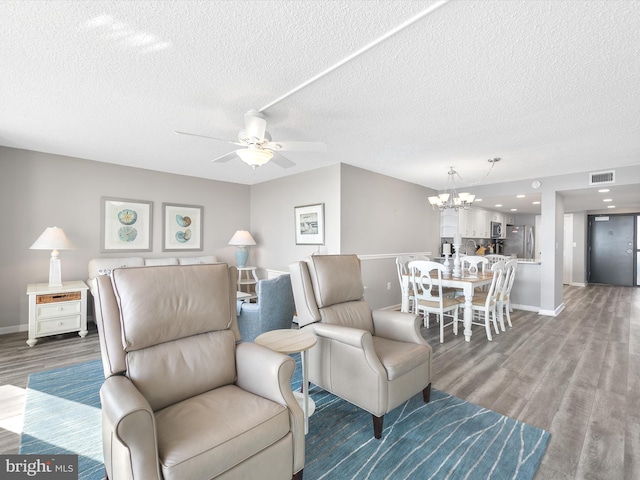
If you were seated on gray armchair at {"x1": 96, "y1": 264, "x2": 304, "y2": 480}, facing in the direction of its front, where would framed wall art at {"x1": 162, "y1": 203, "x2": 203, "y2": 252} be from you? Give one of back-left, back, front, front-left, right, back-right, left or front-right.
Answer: back-left

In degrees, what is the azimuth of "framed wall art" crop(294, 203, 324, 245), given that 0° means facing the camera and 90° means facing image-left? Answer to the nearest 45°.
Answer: approximately 45°

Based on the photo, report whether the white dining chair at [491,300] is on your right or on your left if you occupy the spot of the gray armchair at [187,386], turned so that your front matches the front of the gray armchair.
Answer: on your left

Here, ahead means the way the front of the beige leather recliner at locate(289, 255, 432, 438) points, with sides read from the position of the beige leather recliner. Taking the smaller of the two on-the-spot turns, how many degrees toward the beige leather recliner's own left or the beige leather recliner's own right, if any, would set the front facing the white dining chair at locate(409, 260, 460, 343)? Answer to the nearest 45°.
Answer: approximately 90° to the beige leather recliner's own left

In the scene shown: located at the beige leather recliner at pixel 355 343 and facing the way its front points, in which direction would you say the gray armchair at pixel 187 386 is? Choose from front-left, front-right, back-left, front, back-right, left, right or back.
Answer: right

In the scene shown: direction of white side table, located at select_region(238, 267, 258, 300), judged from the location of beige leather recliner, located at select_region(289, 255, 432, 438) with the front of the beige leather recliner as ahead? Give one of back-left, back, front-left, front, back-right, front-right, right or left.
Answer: back

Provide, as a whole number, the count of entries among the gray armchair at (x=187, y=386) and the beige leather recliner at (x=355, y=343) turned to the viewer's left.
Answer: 0

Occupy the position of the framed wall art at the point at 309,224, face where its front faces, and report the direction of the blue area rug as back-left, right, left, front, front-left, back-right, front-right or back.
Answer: front-left

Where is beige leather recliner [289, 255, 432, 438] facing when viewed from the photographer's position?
facing the viewer and to the right of the viewer

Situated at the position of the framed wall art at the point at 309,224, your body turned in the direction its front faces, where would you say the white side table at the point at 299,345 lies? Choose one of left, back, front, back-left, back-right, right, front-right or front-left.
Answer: front-left
